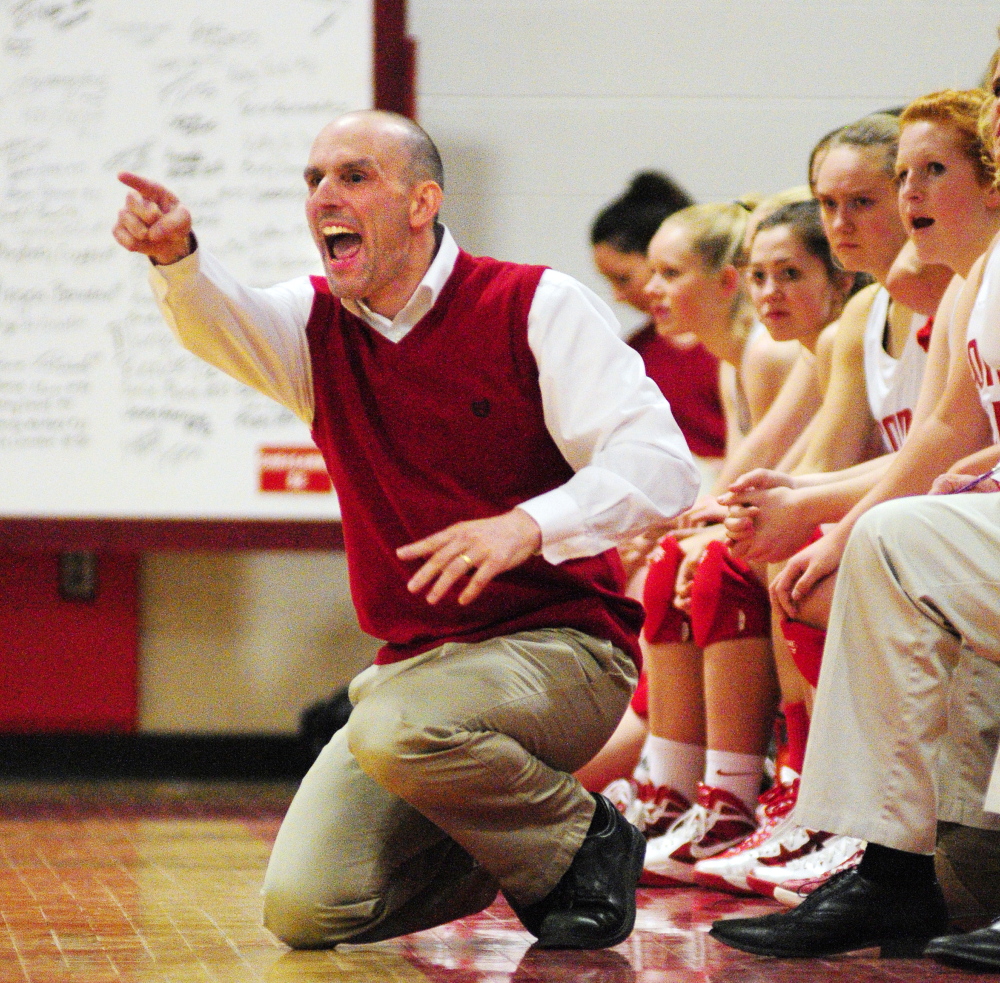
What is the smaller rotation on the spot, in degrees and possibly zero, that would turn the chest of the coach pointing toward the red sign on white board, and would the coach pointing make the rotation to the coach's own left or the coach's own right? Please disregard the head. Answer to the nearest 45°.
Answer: approximately 135° to the coach's own right

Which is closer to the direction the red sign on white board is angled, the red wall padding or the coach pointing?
the coach pointing

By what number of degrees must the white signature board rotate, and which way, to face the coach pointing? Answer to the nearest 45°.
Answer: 0° — it already faces them

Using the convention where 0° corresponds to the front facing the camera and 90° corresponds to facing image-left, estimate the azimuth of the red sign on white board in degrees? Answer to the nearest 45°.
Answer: approximately 0°

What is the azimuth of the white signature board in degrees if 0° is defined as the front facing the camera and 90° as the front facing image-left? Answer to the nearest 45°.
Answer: approximately 0°

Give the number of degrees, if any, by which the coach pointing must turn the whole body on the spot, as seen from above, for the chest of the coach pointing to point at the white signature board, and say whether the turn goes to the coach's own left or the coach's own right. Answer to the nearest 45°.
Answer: approximately 135° to the coach's own right
